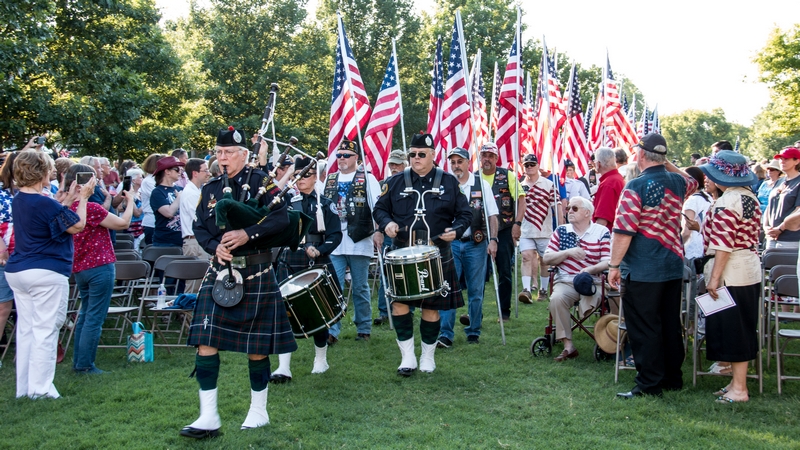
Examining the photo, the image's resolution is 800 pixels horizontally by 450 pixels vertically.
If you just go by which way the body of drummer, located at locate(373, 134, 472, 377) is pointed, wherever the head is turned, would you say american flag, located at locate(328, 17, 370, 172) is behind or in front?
behind

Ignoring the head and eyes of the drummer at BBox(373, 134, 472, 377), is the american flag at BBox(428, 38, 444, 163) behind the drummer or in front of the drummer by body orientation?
behind

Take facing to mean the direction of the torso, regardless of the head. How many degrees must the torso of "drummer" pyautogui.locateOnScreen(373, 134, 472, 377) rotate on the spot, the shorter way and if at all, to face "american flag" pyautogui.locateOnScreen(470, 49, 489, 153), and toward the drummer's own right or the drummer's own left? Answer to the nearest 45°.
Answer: approximately 180°

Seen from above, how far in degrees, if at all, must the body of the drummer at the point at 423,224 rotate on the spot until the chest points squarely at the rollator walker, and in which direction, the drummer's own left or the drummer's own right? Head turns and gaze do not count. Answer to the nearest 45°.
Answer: approximately 90° to the drummer's own left

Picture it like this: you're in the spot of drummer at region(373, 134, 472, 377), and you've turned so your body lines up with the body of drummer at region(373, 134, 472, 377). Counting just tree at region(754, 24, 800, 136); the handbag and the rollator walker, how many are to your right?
1

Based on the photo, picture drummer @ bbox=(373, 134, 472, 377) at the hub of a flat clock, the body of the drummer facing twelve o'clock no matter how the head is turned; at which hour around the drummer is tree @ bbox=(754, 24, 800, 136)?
The tree is roughly at 7 o'clock from the drummer.

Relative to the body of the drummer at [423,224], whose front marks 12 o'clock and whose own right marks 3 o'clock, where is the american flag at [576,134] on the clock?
The american flag is roughly at 7 o'clock from the drummer.

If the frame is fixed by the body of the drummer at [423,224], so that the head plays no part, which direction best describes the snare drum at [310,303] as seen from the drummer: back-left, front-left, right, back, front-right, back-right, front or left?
front-right

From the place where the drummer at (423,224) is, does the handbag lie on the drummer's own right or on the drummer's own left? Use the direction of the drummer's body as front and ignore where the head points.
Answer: on the drummer's own right

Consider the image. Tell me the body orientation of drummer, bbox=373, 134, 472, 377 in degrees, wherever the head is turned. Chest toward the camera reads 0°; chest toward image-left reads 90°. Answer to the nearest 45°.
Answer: approximately 0°

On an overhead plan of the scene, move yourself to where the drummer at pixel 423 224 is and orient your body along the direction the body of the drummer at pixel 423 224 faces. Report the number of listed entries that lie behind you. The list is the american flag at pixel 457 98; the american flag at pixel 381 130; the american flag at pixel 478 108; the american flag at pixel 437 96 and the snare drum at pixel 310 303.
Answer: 4

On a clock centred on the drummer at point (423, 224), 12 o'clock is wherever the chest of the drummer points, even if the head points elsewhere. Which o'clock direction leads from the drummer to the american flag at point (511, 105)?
The american flag is roughly at 7 o'clock from the drummer.

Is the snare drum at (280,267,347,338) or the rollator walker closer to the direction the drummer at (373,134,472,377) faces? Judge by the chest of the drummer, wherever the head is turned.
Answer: the snare drum

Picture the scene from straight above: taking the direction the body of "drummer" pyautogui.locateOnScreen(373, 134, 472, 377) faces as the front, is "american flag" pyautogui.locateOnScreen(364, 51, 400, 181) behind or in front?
behind
